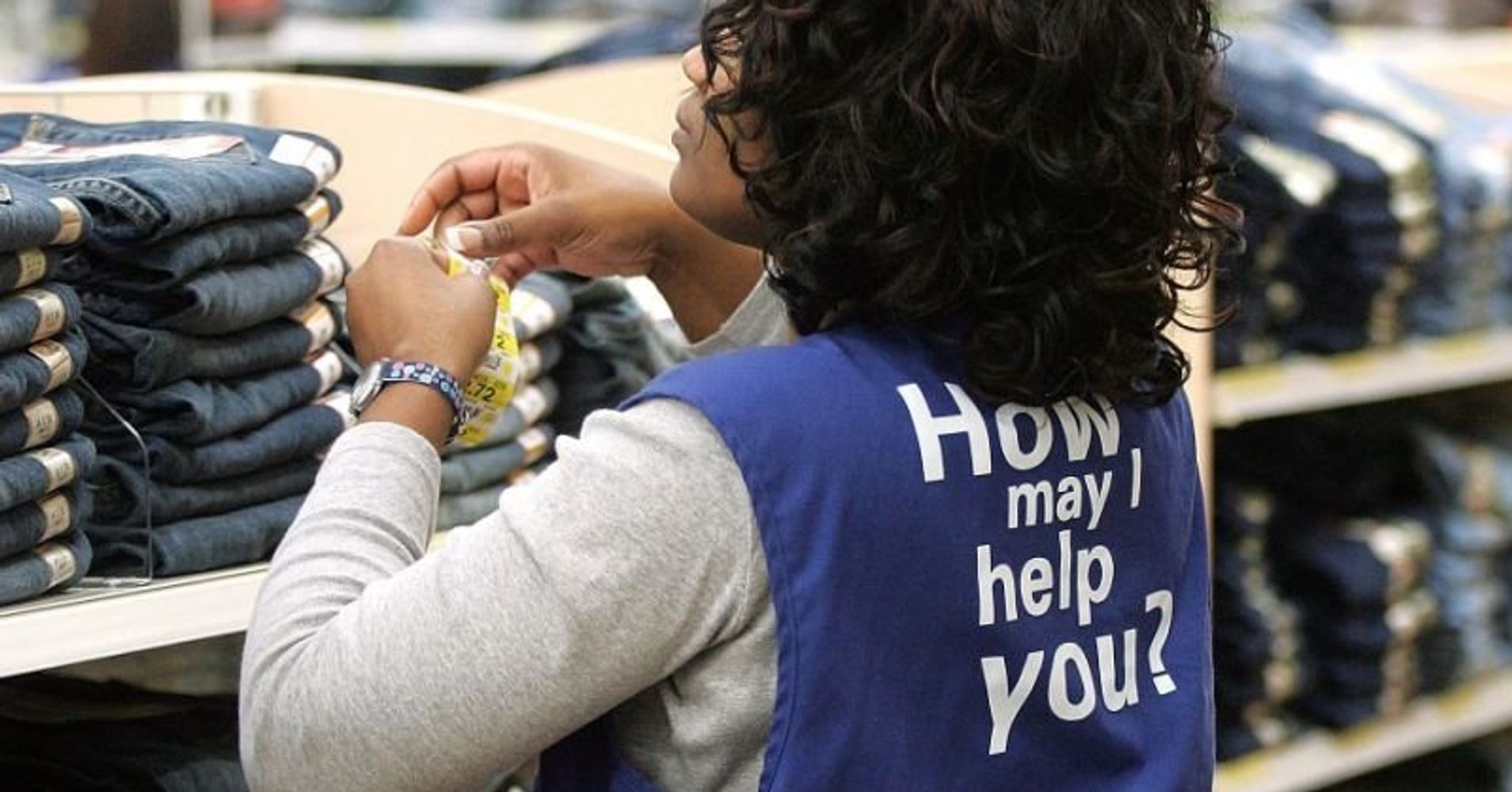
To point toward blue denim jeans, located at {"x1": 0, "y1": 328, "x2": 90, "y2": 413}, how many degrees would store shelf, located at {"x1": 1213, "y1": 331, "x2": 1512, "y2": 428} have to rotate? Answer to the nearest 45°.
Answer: approximately 90° to its right

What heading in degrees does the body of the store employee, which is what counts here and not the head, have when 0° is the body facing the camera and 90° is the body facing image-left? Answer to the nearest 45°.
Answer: approximately 135°

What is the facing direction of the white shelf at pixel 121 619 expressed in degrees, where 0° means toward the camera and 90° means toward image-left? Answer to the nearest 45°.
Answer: approximately 315°

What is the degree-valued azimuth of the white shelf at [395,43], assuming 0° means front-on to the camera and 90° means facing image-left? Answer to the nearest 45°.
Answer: approximately 0°

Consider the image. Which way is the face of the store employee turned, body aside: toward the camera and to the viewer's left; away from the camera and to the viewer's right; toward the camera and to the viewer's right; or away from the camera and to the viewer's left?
away from the camera and to the viewer's left

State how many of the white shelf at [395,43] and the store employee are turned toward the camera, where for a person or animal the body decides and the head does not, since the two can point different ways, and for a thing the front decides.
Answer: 1

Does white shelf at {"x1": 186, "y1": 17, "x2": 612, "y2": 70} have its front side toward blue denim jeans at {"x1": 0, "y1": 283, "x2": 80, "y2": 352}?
yes

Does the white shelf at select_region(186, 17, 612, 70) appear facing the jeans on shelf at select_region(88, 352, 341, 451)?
yes

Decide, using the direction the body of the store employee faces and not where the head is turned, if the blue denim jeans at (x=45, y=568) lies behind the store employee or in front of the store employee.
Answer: in front

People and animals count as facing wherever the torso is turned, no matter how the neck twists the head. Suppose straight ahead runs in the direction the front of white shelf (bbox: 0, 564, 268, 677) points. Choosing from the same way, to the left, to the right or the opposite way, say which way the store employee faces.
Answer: the opposite way
